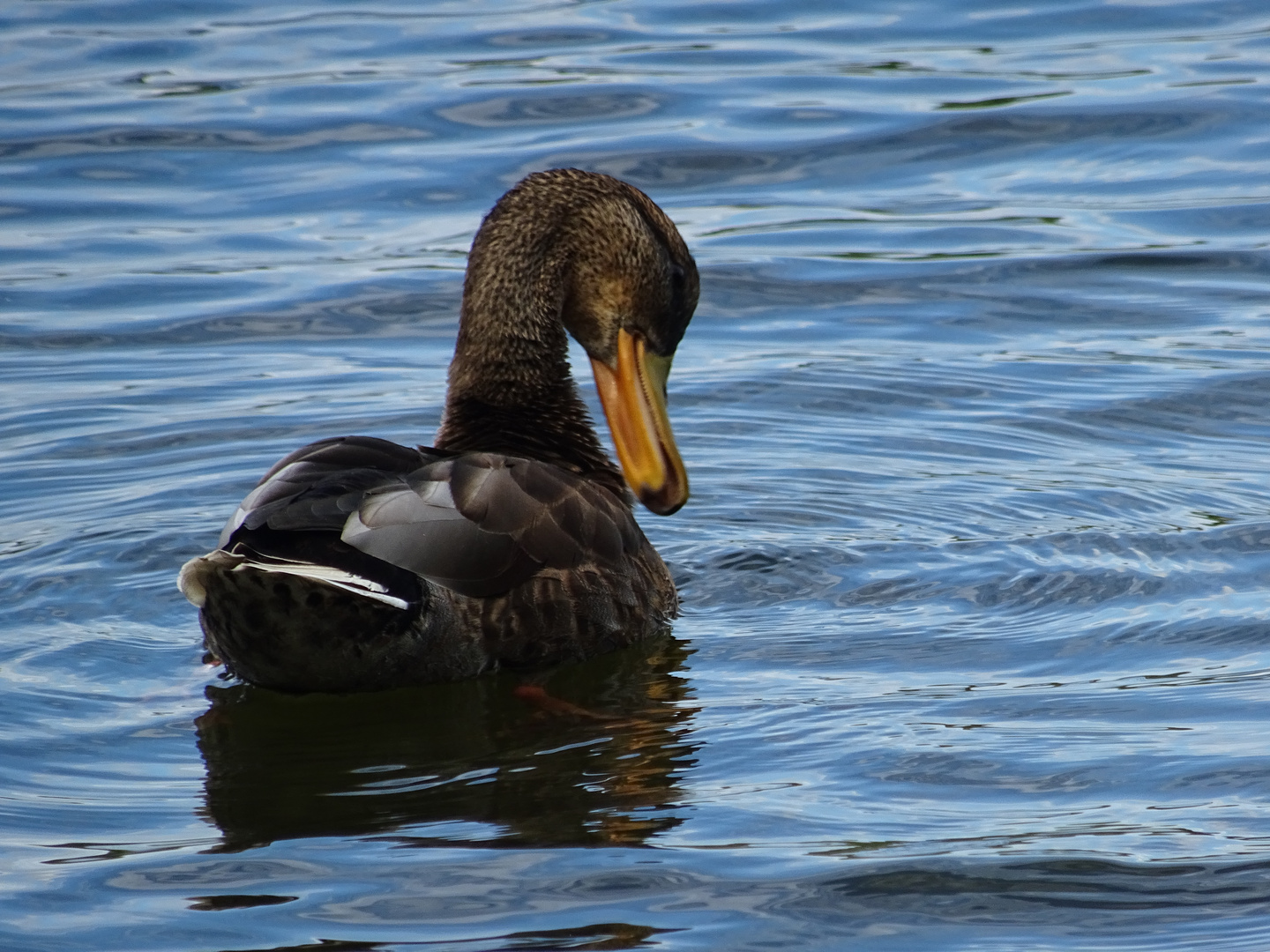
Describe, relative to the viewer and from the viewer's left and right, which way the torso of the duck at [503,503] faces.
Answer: facing away from the viewer and to the right of the viewer
